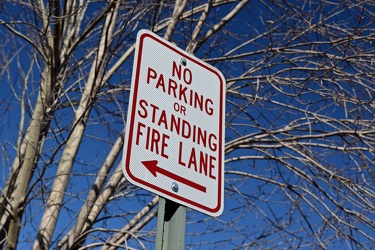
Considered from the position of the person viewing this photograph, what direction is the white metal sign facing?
facing the viewer and to the right of the viewer
